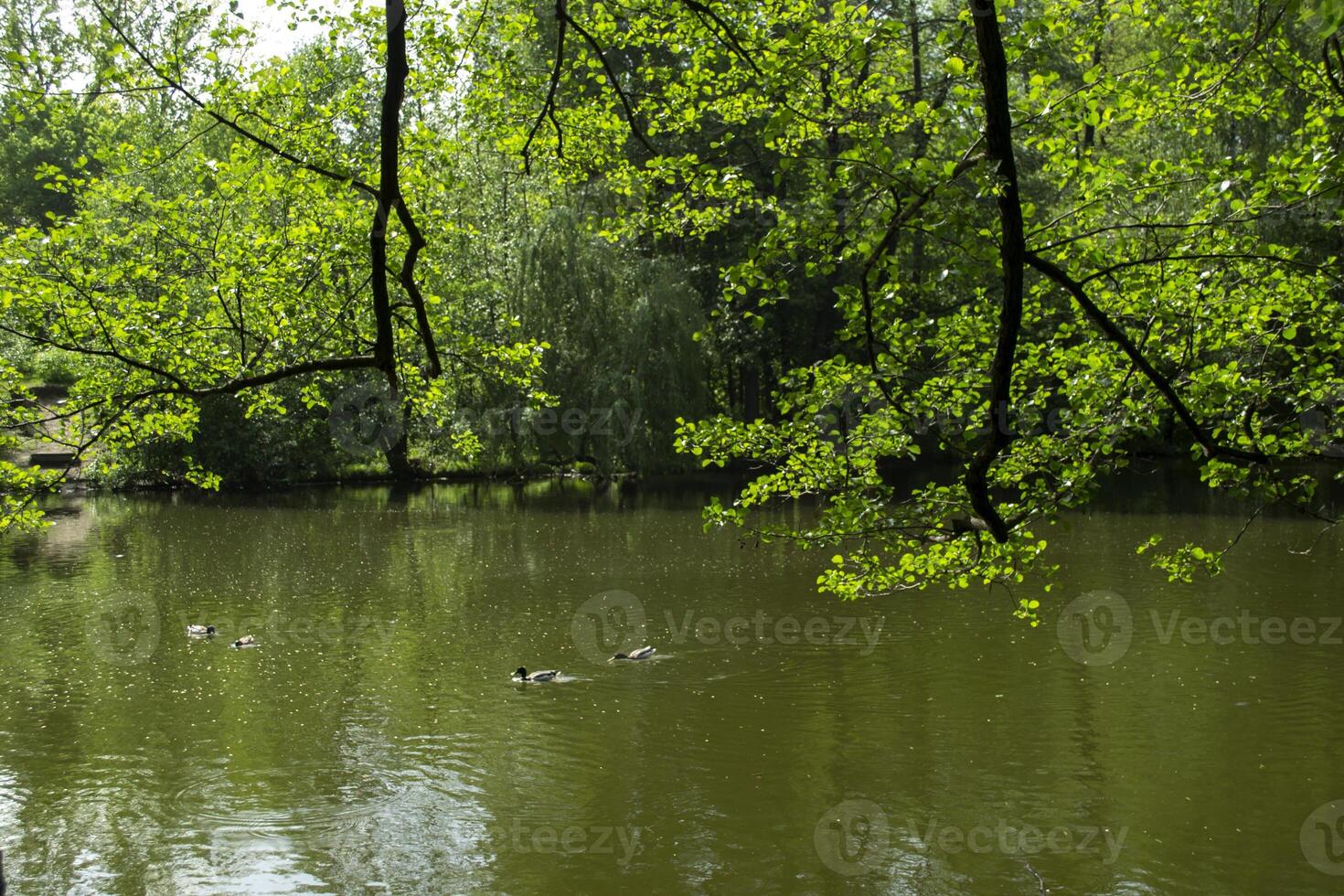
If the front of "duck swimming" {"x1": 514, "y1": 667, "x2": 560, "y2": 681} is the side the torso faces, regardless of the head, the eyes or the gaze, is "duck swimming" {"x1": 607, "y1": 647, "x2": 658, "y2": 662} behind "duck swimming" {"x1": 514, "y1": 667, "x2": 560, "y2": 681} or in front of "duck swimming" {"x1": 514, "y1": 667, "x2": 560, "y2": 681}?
behind

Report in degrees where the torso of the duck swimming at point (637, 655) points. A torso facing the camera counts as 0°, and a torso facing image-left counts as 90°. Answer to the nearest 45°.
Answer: approximately 90°

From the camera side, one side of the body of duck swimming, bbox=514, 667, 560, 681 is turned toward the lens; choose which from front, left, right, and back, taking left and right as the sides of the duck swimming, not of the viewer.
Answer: left

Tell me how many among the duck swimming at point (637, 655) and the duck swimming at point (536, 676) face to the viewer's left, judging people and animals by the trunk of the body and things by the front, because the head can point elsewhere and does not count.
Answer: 2

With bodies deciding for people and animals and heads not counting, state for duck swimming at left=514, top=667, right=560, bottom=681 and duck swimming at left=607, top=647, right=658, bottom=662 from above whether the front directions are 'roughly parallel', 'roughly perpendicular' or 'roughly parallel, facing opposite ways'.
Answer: roughly parallel

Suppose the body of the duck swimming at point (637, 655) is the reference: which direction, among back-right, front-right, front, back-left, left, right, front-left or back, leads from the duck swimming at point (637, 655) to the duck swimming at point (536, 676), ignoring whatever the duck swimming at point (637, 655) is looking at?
front-left
